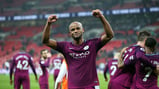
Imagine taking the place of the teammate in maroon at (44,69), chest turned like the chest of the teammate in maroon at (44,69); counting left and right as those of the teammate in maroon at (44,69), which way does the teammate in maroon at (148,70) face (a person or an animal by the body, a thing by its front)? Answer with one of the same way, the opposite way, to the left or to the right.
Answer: the opposite way

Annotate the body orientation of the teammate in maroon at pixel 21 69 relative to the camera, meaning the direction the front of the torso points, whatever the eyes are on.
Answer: away from the camera

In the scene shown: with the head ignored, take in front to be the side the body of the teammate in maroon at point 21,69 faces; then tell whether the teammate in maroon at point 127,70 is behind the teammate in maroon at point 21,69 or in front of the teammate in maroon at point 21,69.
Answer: behind

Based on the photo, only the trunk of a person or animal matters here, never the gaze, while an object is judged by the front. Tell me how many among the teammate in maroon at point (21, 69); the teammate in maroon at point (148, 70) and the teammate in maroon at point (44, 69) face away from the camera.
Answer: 2
